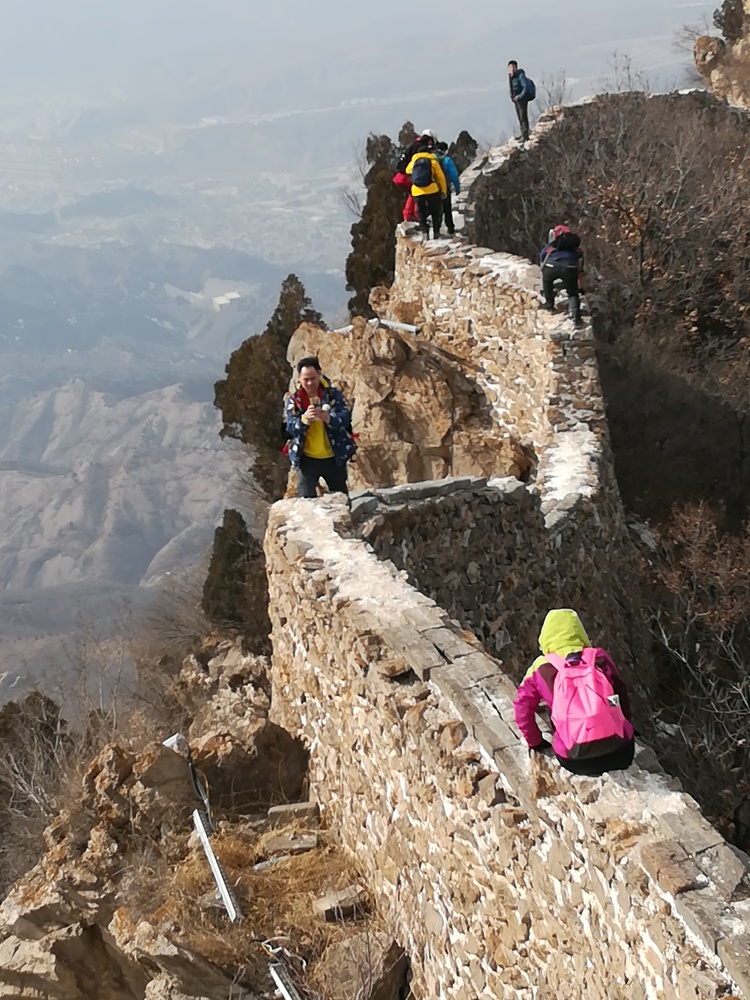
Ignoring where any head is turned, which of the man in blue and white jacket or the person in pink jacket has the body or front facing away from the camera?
the person in pink jacket

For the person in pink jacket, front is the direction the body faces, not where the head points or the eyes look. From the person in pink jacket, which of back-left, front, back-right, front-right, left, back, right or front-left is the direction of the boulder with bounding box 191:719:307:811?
front-left

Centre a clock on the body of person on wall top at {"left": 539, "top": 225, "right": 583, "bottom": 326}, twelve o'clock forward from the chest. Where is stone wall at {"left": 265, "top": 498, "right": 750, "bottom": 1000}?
The stone wall is roughly at 6 o'clock from the person on wall top.

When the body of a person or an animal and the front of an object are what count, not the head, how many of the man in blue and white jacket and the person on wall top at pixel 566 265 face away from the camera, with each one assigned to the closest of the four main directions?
1

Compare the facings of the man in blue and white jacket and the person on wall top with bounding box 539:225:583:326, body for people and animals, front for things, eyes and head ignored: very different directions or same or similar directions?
very different directions

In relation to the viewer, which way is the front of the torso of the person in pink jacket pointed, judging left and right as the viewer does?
facing away from the viewer

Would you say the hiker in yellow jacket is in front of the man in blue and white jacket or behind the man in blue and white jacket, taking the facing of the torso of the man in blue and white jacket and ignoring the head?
behind

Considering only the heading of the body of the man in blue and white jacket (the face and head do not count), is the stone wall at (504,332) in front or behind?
behind

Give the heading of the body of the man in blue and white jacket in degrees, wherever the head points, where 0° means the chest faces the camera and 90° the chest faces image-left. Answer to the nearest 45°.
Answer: approximately 0°

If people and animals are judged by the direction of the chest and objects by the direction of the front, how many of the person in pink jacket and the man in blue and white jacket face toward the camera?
1

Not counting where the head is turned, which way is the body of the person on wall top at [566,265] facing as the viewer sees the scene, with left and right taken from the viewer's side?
facing away from the viewer
